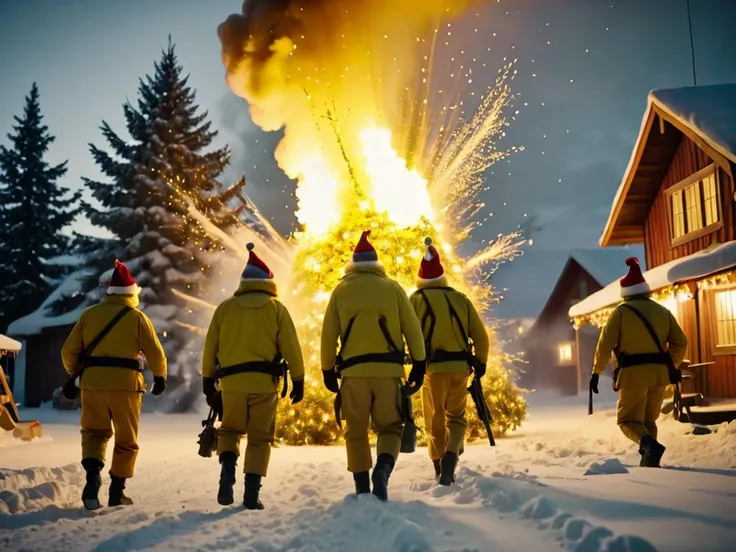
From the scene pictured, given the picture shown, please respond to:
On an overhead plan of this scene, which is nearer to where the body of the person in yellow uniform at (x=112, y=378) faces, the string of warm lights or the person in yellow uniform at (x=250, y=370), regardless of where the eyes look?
the string of warm lights

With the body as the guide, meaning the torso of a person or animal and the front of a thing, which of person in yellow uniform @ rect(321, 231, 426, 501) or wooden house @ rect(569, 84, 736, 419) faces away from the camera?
the person in yellow uniform

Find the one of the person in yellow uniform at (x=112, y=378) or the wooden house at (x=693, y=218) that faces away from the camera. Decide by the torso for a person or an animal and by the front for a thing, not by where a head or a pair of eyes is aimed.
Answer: the person in yellow uniform

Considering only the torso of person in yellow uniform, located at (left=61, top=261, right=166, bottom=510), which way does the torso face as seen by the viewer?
away from the camera

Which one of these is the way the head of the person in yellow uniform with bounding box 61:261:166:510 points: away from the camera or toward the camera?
away from the camera

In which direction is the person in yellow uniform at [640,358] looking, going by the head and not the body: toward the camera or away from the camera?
away from the camera

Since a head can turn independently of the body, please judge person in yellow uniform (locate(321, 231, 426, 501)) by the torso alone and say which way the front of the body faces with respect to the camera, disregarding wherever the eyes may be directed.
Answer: away from the camera

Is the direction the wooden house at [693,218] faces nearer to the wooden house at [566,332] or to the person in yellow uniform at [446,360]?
the person in yellow uniform

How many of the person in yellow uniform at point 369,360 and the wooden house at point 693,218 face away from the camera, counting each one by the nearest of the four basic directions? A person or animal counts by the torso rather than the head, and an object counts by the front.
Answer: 1

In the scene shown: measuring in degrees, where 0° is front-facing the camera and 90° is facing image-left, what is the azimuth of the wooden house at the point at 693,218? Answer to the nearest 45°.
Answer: approximately 45°

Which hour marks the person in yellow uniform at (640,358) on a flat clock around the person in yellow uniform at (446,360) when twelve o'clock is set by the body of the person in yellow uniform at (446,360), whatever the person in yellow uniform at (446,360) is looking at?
the person in yellow uniform at (640,358) is roughly at 2 o'clock from the person in yellow uniform at (446,360).

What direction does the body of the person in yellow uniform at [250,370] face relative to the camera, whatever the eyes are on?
away from the camera

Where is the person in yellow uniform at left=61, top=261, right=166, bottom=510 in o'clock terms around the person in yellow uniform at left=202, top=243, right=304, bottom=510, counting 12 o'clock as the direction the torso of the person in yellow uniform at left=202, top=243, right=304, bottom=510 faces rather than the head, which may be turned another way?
the person in yellow uniform at left=61, top=261, right=166, bottom=510 is roughly at 10 o'clock from the person in yellow uniform at left=202, top=243, right=304, bottom=510.
